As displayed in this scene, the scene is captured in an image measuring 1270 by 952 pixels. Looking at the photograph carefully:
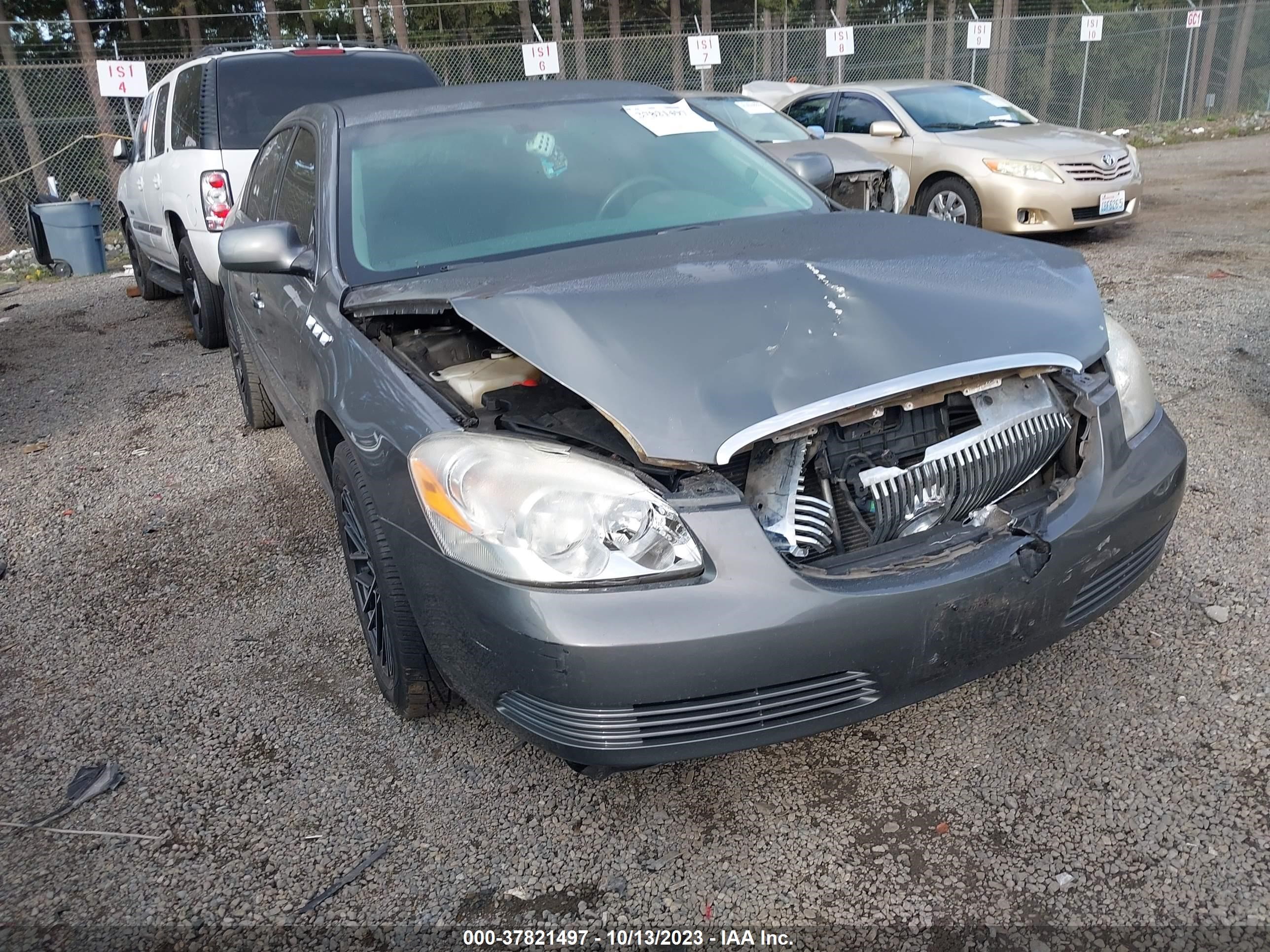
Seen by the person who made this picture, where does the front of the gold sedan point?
facing the viewer and to the right of the viewer

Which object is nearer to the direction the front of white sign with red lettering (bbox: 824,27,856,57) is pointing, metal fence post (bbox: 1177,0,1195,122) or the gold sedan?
the gold sedan

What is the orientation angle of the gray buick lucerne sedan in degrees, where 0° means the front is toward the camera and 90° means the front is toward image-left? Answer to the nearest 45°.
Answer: approximately 315°

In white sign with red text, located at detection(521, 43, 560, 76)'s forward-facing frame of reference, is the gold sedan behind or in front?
in front

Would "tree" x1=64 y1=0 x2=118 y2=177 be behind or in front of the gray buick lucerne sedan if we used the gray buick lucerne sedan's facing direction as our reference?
behind

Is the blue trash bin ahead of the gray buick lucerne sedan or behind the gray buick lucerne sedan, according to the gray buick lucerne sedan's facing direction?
behind

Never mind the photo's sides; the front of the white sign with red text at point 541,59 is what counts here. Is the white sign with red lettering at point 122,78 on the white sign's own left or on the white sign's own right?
on the white sign's own right

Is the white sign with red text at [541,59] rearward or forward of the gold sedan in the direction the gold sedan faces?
rearward

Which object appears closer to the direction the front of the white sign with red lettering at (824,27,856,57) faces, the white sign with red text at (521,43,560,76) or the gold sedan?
the gold sedan

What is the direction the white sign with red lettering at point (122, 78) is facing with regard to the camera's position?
facing the viewer

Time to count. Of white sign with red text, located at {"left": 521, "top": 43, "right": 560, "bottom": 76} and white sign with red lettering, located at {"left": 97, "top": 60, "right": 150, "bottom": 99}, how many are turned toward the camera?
2

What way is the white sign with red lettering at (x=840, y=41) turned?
toward the camera

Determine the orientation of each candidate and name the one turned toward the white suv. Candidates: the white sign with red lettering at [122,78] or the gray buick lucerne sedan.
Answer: the white sign with red lettering

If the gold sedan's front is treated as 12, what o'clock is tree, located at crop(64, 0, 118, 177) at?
The tree is roughly at 5 o'clock from the gold sedan.

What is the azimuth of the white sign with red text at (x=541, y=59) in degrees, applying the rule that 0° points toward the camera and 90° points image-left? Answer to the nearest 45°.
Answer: approximately 0°

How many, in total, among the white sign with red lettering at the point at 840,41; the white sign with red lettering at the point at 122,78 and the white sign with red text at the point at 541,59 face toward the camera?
3
